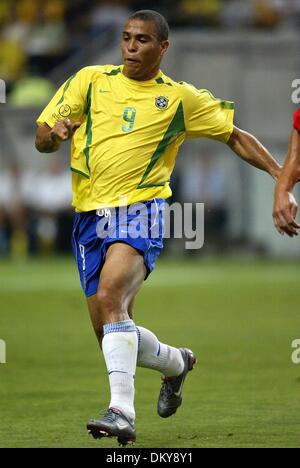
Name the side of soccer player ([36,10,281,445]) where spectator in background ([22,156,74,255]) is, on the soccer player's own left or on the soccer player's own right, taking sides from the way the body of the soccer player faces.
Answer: on the soccer player's own right

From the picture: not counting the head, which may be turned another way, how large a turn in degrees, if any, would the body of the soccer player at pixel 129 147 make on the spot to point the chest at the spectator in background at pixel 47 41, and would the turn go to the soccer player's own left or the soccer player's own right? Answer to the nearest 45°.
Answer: approximately 135° to the soccer player's own right

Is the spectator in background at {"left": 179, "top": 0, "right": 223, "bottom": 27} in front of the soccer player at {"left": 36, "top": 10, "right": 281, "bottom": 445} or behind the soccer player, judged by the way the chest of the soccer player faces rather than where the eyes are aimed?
behind

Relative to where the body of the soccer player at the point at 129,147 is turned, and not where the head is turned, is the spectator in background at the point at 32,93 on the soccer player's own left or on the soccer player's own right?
on the soccer player's own right

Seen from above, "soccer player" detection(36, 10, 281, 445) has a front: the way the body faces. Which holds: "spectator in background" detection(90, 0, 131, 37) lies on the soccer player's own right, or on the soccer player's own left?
on the soccer player's own right
